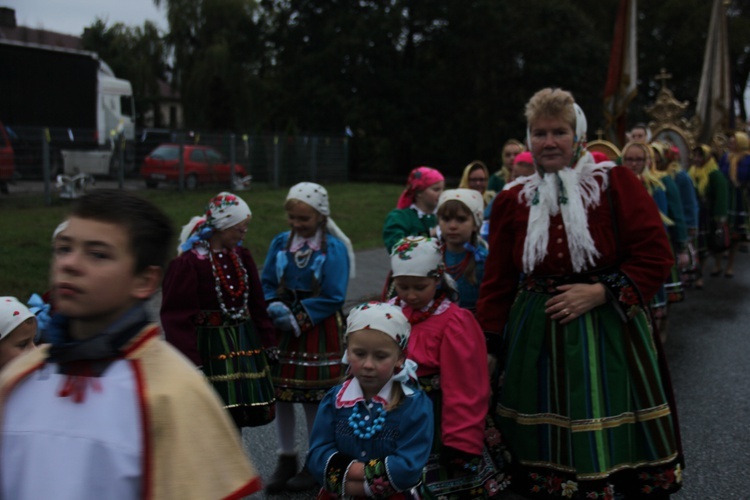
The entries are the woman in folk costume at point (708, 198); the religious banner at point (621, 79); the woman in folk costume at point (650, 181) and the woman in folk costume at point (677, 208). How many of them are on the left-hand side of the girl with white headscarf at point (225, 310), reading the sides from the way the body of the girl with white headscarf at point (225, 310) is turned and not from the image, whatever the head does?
4

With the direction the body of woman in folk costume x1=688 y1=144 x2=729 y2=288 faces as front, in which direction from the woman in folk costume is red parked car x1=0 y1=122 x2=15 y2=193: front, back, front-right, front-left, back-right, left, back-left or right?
front-right

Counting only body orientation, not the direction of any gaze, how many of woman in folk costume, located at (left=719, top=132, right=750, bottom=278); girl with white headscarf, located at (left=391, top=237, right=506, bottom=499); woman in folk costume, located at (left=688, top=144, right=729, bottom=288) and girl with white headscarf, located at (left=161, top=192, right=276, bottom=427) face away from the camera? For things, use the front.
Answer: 0

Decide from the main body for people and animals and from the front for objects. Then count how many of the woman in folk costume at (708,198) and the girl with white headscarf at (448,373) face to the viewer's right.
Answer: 0

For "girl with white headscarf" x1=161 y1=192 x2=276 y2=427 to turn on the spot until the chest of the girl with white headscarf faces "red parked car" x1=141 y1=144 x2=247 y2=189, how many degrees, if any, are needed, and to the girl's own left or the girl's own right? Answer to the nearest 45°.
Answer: approximately 135° to the girl's own left

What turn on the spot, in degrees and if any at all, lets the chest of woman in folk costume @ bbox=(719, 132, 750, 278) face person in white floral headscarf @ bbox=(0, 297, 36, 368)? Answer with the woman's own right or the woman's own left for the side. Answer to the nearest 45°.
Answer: approximately 45° to the woman's own left

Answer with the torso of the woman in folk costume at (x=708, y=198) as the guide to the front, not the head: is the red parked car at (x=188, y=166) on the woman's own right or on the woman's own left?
on the woman's own right

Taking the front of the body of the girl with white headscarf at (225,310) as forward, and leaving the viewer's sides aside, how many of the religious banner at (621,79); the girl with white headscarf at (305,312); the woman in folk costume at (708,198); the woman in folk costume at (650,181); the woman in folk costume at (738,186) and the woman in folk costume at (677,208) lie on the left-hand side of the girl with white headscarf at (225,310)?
6

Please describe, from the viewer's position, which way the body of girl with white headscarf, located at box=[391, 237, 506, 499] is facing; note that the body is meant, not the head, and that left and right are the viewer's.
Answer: facing the viewer and to the left of the viewer

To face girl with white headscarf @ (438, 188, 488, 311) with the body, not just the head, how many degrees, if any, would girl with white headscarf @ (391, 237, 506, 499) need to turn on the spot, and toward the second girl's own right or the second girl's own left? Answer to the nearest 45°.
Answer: approximately 135° to the second girl's own right

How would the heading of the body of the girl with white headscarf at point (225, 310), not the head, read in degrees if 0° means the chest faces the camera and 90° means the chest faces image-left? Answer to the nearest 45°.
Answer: approximately 315°

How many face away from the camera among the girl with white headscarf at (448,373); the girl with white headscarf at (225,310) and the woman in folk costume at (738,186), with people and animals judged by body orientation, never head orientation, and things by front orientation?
0

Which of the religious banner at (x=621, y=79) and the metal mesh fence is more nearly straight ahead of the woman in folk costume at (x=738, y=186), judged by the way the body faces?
the religious banner

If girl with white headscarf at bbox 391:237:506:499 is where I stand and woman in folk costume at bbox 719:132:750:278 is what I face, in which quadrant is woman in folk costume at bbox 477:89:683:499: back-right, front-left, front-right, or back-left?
front-right

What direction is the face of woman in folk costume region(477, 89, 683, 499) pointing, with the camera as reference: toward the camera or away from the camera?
toward the camera
